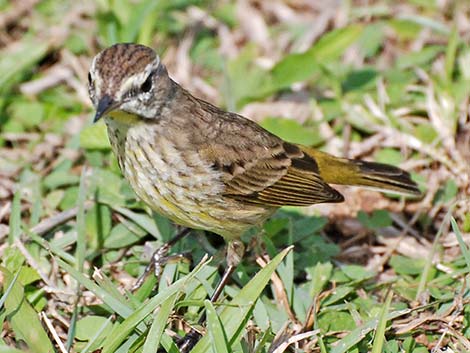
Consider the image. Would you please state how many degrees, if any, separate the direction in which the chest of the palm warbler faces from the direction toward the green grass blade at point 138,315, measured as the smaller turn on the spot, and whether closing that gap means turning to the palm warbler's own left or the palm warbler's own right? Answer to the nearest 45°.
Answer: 0° — it already faces it

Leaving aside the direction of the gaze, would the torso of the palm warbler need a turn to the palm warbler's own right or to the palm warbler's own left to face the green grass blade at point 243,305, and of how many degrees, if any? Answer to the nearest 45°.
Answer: approximately 45° to the palm warbler's own left

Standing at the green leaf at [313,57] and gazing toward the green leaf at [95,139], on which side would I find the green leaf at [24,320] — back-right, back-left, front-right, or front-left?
front-left

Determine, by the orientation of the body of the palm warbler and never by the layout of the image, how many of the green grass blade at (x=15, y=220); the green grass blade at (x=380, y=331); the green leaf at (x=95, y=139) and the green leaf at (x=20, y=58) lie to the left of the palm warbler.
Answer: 1

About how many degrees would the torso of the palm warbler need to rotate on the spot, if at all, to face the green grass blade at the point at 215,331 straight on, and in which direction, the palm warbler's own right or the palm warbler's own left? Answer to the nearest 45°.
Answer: approximately 45° to the palm warbler's own left

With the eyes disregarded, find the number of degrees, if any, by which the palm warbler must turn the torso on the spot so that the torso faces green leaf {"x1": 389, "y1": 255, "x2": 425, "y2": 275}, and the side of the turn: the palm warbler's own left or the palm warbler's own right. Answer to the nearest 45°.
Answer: approximately 135° to the palm warbler's own left

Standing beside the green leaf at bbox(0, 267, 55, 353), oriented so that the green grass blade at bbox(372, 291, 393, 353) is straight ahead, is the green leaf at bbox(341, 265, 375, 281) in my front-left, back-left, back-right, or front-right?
front-left

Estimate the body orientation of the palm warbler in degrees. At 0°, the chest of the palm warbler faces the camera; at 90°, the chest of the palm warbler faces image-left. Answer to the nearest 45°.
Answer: approximately 45°

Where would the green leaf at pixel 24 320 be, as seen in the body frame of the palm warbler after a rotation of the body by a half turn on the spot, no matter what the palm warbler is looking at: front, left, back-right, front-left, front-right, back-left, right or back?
back

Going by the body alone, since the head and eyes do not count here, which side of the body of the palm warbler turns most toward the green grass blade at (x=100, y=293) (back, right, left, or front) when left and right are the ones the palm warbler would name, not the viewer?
front

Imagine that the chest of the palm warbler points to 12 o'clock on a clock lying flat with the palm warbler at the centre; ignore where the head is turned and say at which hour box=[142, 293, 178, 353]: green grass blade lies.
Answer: The green grass blade is roughly at 11 o'clock from the palm warbler.

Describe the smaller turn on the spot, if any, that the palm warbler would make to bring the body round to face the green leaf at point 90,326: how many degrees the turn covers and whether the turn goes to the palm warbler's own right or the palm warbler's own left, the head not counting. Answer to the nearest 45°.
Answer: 0° — it already faces it

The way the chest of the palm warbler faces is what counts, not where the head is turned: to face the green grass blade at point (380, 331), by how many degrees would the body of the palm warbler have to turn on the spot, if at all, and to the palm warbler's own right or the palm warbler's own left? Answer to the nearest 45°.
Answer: approximately 90° to the palm warbler's own left
